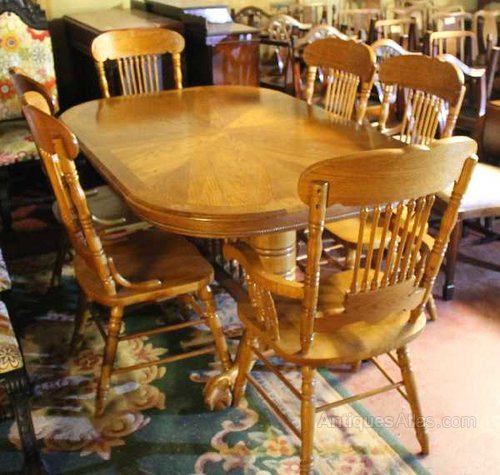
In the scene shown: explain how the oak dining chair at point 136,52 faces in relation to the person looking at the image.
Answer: facing the viewer

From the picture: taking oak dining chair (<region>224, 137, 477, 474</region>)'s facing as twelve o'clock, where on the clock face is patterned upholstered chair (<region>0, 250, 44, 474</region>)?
The patterned upholstered chair is roughly at 10 o'clock from the oak dining chair.

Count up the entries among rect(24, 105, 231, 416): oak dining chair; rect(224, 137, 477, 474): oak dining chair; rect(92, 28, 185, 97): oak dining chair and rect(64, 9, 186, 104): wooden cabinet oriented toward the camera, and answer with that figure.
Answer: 2

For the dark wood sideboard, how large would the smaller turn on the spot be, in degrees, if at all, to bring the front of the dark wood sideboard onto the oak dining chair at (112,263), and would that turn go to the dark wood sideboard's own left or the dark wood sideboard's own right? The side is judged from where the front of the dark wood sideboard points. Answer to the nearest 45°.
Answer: approximately 45° to the dark wood sideboard's own right

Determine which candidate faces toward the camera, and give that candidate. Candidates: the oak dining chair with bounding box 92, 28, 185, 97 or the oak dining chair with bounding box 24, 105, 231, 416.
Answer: the oak dining chair with bounding box 92, 28, 185, 97

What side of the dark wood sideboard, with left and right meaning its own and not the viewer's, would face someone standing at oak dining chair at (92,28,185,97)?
right

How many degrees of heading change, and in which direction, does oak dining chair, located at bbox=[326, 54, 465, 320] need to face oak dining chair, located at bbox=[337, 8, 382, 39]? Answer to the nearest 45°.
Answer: approximately 135° to its right

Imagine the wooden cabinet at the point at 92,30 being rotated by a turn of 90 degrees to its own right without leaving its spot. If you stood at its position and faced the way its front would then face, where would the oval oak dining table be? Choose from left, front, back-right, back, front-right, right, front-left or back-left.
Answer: left

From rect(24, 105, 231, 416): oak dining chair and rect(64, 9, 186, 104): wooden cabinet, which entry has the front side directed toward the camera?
the wooden cabinet

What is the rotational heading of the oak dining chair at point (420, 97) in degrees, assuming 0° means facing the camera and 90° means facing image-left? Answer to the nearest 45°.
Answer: approximately 45°

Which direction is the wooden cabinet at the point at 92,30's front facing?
toward the camera

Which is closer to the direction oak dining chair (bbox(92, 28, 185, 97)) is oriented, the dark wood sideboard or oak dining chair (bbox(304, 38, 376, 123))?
the oak dining chair

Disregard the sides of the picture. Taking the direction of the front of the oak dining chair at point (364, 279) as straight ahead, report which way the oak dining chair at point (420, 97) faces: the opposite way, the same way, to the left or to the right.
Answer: to the left

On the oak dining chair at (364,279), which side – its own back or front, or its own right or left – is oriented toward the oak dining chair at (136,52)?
front

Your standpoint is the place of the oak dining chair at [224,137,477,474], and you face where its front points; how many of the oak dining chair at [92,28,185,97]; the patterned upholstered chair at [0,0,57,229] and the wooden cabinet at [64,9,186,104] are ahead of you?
3

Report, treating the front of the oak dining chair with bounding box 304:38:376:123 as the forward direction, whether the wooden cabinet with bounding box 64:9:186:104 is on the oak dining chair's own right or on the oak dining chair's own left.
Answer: on the oak dining chair's own right

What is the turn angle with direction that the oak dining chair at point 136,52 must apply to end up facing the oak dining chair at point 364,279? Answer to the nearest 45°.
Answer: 0° — it already faces it

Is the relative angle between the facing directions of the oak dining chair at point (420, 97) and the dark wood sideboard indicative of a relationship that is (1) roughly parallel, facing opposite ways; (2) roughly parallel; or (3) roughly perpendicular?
roughly perpendicular

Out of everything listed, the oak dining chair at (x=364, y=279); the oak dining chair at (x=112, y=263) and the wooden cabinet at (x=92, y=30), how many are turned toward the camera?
1

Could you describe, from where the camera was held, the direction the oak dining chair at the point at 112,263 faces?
facing away from the viewer and to the right of the viewer
